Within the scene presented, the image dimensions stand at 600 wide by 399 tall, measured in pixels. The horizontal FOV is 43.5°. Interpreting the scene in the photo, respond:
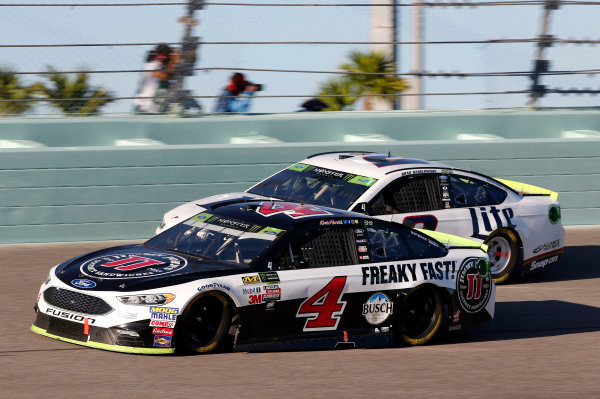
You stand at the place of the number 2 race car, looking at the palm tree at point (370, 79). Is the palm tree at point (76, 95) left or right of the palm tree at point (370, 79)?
left

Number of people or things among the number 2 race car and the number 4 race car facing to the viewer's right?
0

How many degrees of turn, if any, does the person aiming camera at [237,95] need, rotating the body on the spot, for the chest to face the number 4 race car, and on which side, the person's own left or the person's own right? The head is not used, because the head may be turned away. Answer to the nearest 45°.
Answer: approximately 90° to the person's own right

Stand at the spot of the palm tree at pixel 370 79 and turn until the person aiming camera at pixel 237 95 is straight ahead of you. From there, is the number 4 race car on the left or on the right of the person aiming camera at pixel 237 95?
left

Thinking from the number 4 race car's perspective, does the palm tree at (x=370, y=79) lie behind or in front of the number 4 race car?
behind

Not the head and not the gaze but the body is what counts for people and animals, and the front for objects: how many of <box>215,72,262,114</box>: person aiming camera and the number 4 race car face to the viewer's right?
1

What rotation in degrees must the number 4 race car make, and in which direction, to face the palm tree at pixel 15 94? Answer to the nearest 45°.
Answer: approximately 90° to its right

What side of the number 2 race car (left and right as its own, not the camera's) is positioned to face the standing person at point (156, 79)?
right

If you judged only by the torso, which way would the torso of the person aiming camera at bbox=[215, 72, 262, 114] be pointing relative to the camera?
to the viewer's right

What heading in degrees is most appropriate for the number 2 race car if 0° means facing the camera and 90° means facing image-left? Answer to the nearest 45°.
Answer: approximately 45°
